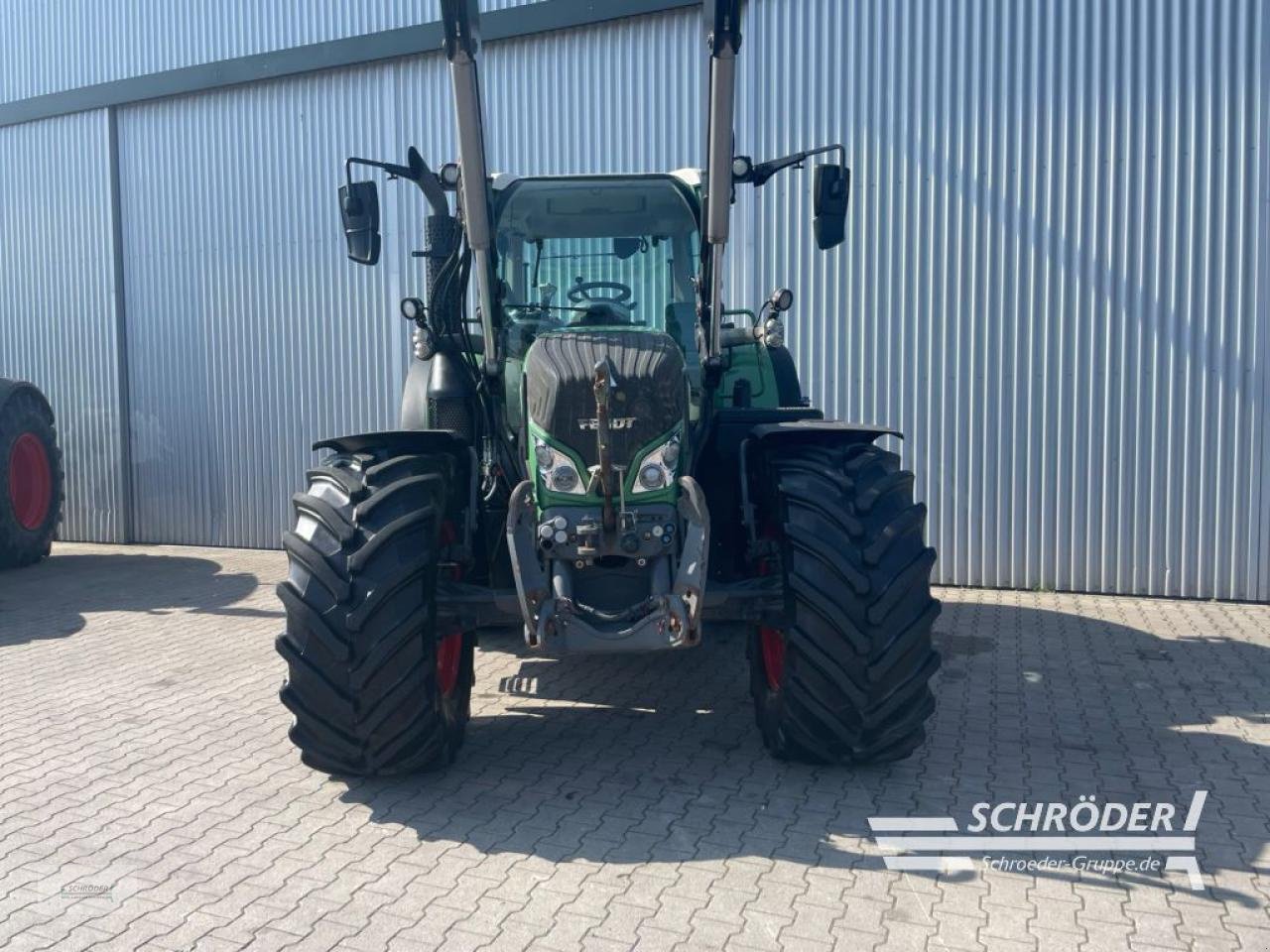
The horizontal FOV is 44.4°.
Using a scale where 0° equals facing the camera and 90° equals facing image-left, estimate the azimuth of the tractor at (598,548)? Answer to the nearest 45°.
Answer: approximately 0°
